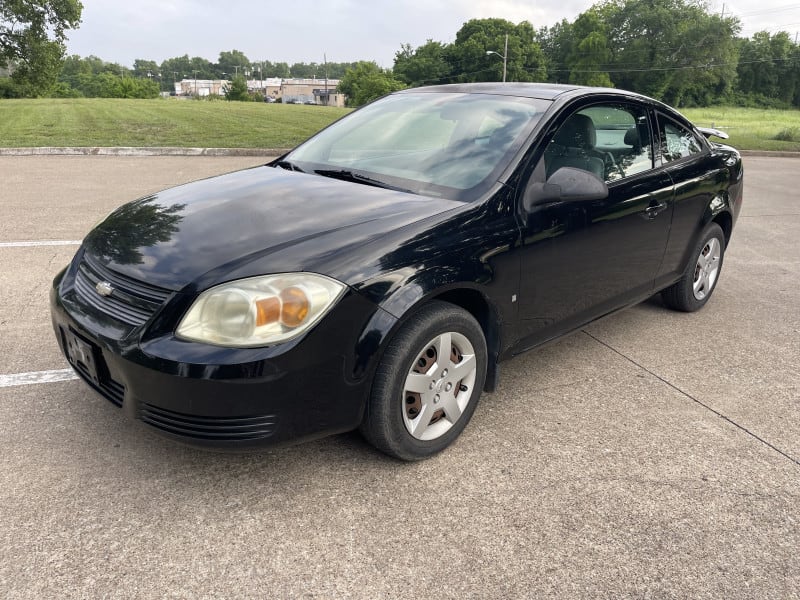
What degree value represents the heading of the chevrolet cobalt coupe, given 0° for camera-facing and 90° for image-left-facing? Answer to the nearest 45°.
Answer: approximately 45°

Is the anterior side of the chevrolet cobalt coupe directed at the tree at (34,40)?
no
